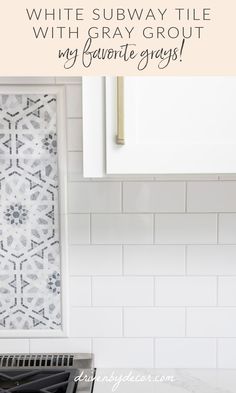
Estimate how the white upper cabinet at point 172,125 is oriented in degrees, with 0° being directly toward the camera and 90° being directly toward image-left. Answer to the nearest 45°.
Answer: approximately 0°
